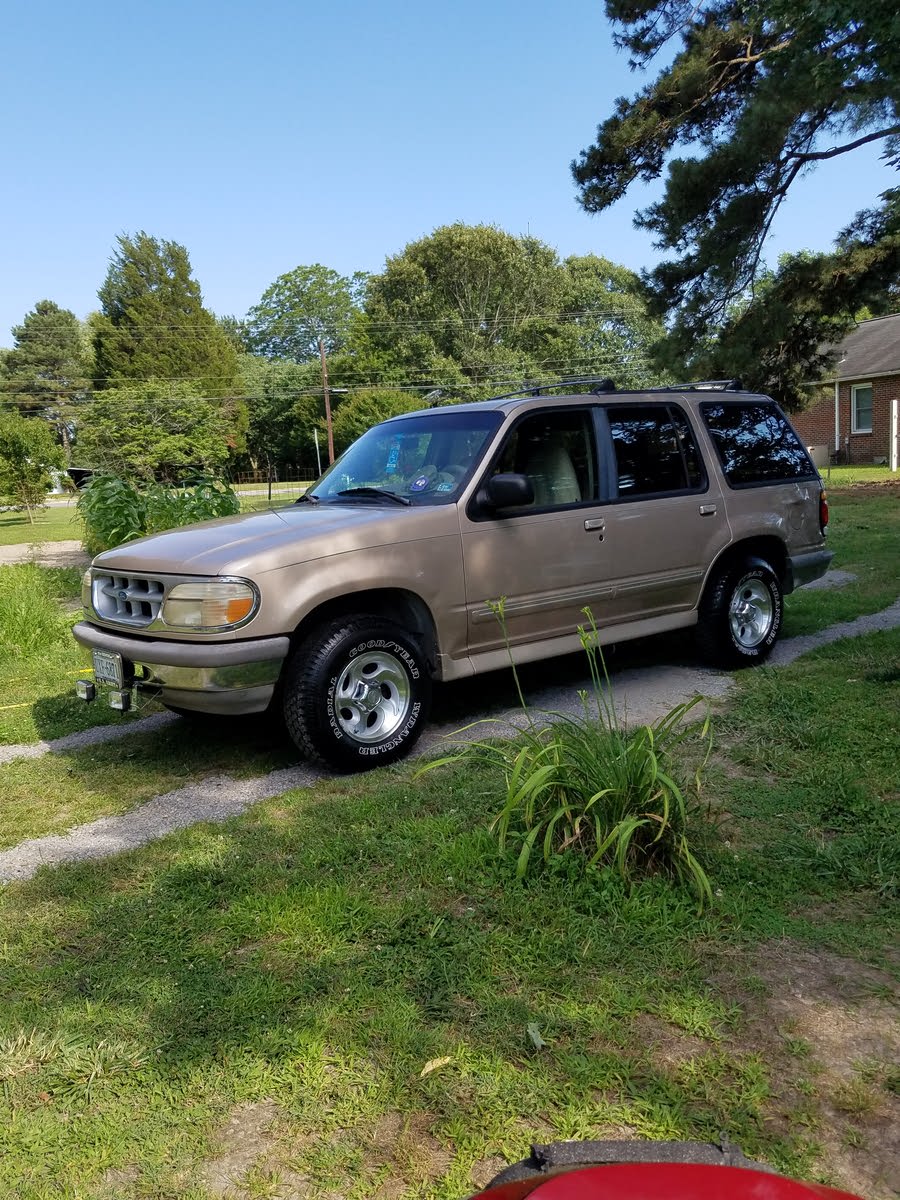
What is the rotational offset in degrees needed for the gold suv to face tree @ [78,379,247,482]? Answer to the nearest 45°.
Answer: approximately 135° to its right

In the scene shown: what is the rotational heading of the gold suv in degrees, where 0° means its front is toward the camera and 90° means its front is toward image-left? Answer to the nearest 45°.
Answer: approximately 45°

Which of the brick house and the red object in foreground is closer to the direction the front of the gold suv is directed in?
the red object in foreground

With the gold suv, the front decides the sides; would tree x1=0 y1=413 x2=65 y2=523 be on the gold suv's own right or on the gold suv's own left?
on the gold suv's own right

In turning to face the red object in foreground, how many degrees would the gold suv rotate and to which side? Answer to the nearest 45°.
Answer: approximately 45° to its left

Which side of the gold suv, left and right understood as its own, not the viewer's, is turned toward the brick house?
back

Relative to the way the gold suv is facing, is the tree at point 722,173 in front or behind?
behind

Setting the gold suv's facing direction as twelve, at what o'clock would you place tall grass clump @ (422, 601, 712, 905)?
The tall grass clump is roughly at 10 o'clock from the gold suv.
